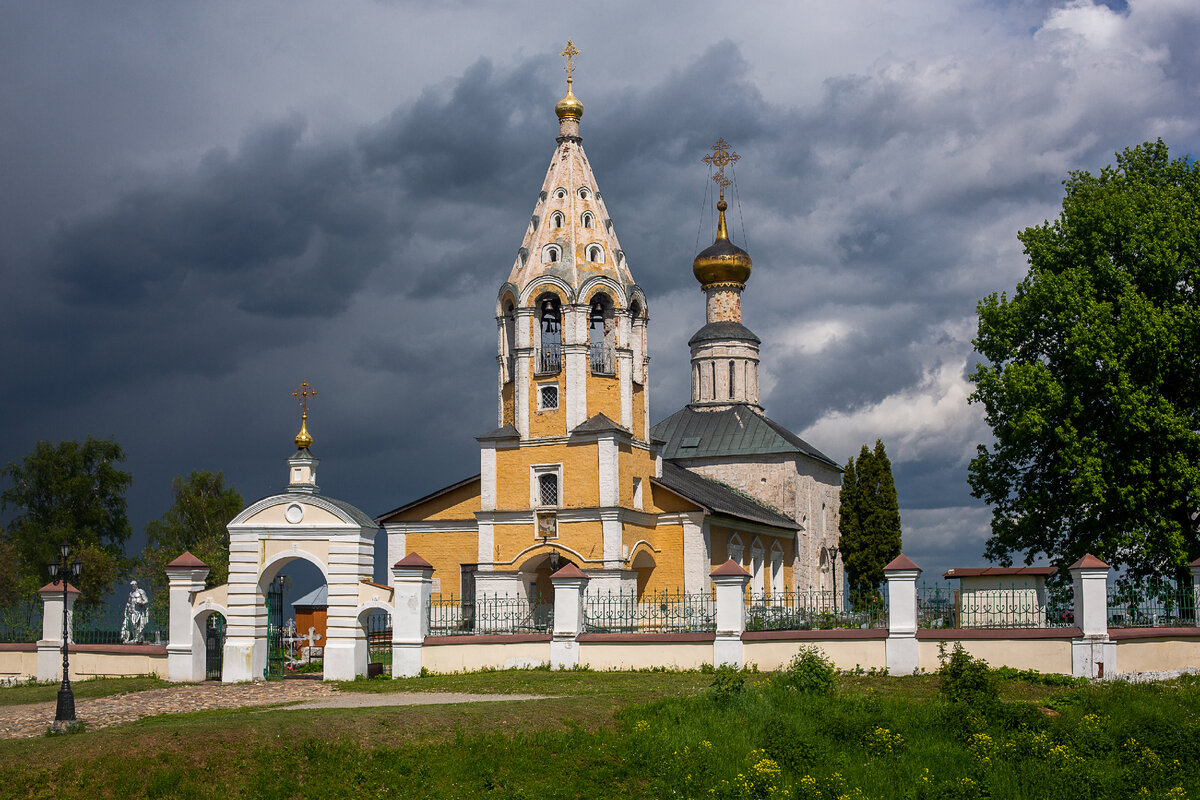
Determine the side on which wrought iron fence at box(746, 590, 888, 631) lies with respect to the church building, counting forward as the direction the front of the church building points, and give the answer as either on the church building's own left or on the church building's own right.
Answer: on the church building's own left

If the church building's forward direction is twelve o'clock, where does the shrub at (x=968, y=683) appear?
The shrub is roughly at 10 o'clock from the church building.

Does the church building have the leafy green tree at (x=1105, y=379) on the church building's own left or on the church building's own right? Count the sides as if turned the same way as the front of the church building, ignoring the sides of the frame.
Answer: on the church building's own left

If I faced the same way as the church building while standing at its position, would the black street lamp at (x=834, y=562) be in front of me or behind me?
behind

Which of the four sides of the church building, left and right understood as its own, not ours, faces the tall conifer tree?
back

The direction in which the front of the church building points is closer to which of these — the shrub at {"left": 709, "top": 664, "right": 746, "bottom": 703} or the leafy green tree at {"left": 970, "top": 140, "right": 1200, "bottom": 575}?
the shrub

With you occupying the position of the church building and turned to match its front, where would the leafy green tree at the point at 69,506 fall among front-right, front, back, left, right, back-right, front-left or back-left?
right

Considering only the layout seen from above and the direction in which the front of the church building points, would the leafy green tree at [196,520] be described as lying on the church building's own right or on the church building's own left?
on the church building's own right

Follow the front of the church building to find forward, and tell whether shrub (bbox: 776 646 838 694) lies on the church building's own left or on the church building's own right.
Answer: on the church building's own left

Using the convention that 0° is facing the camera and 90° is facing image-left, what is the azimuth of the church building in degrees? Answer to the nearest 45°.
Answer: approximately 45°
